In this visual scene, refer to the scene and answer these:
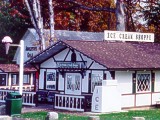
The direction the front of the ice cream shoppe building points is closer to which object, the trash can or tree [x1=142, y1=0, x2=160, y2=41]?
the trash can

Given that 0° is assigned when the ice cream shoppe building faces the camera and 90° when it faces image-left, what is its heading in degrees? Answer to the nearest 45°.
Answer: approximately 45°

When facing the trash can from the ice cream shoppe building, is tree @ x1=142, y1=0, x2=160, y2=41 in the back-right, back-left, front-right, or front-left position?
back-right

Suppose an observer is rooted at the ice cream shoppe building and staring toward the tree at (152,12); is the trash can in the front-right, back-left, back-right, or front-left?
back-left

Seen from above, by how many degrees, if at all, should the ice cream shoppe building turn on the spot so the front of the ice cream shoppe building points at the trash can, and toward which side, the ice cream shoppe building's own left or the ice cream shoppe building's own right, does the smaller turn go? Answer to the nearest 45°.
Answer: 0° — it already faces it

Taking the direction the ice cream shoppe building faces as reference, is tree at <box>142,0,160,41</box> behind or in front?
behind
